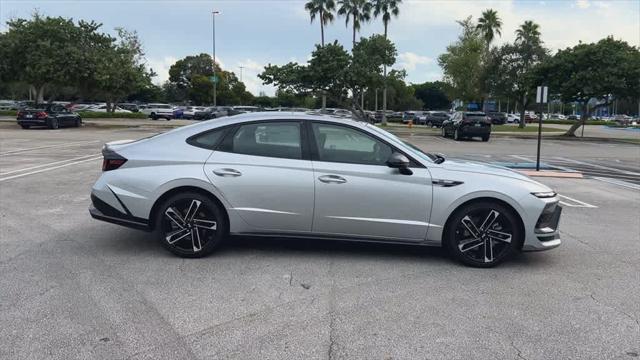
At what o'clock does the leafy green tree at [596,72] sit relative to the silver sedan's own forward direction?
The leafy green tree is roughly at 10 o'clock from the silver sedan.

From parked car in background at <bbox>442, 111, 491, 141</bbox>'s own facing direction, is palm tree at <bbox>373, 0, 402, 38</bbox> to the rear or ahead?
ahead

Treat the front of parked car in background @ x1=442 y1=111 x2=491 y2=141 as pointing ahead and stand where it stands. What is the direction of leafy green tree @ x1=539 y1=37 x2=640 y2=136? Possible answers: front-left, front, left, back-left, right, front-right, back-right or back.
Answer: right

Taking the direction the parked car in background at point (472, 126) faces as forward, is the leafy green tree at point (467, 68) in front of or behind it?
in front

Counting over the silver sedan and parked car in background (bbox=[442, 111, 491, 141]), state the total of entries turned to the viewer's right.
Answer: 1

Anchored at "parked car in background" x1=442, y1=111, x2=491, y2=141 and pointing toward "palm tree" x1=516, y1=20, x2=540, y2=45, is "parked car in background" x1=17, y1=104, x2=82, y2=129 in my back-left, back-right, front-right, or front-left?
back-left

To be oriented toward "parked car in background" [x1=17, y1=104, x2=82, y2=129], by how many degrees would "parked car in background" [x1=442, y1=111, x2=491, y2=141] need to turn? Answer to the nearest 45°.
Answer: approximately 45° to its left

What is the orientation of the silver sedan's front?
to the viewer's right

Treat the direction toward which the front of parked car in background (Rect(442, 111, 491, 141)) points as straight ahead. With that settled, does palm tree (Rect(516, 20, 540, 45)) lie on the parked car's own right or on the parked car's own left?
on the parked car's own right

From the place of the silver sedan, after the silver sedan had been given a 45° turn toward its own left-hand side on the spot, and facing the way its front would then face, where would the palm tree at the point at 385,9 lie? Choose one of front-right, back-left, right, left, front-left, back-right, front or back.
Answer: front-left

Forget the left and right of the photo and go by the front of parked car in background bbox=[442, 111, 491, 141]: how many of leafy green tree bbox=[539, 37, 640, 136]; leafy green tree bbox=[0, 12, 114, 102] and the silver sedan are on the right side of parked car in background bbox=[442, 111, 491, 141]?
1
